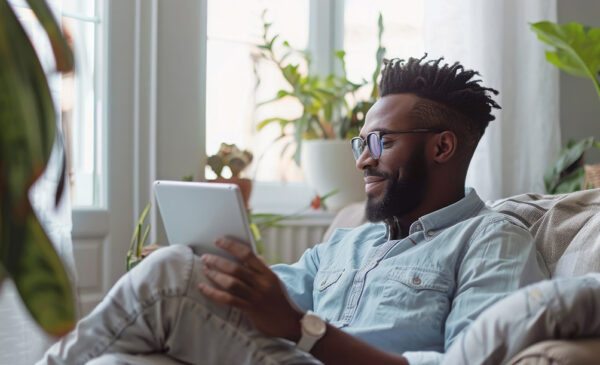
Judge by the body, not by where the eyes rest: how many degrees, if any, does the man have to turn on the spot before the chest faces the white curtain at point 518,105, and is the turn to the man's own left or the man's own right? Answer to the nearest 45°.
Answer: approximately 180°

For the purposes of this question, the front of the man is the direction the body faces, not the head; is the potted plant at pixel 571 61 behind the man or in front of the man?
behind

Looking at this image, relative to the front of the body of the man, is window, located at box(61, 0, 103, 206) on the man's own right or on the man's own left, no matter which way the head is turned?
on the man's own right

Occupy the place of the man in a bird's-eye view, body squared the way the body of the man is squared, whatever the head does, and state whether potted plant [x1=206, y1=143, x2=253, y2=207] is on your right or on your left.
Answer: on your right

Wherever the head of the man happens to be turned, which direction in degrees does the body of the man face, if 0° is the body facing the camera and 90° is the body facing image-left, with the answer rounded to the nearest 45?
approximately 45°

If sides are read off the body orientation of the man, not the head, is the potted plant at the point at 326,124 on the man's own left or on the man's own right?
on the man's own right
